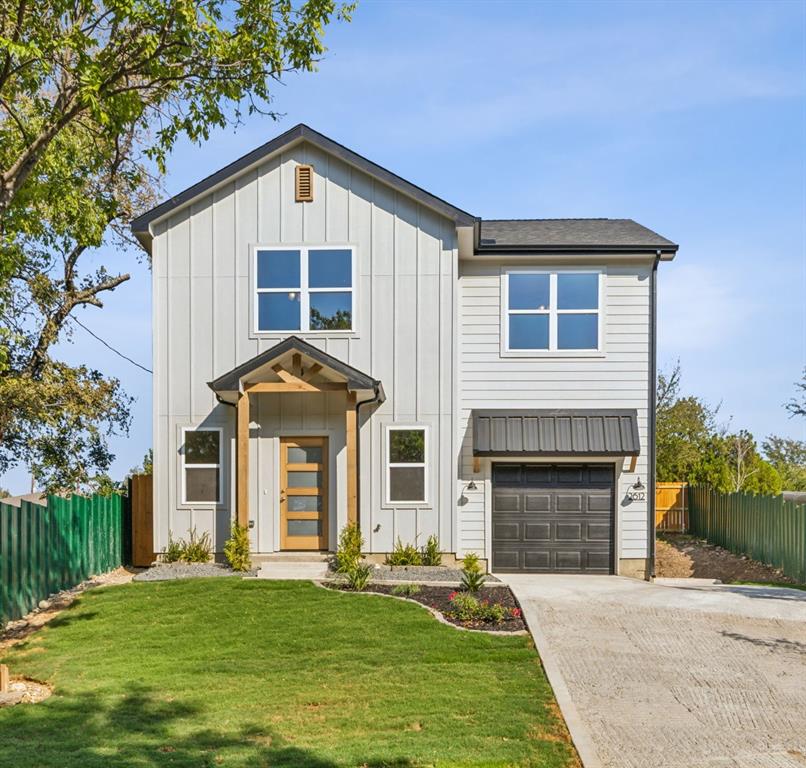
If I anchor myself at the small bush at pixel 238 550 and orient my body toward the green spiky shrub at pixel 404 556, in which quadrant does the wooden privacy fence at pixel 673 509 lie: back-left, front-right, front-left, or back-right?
front-left

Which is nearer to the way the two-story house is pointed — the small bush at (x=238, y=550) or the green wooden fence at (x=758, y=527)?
the small bush

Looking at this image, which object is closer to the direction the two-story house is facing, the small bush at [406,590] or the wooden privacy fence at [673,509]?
the small bush

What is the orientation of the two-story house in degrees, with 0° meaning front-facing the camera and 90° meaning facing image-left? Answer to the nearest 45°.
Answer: approximately 0°
